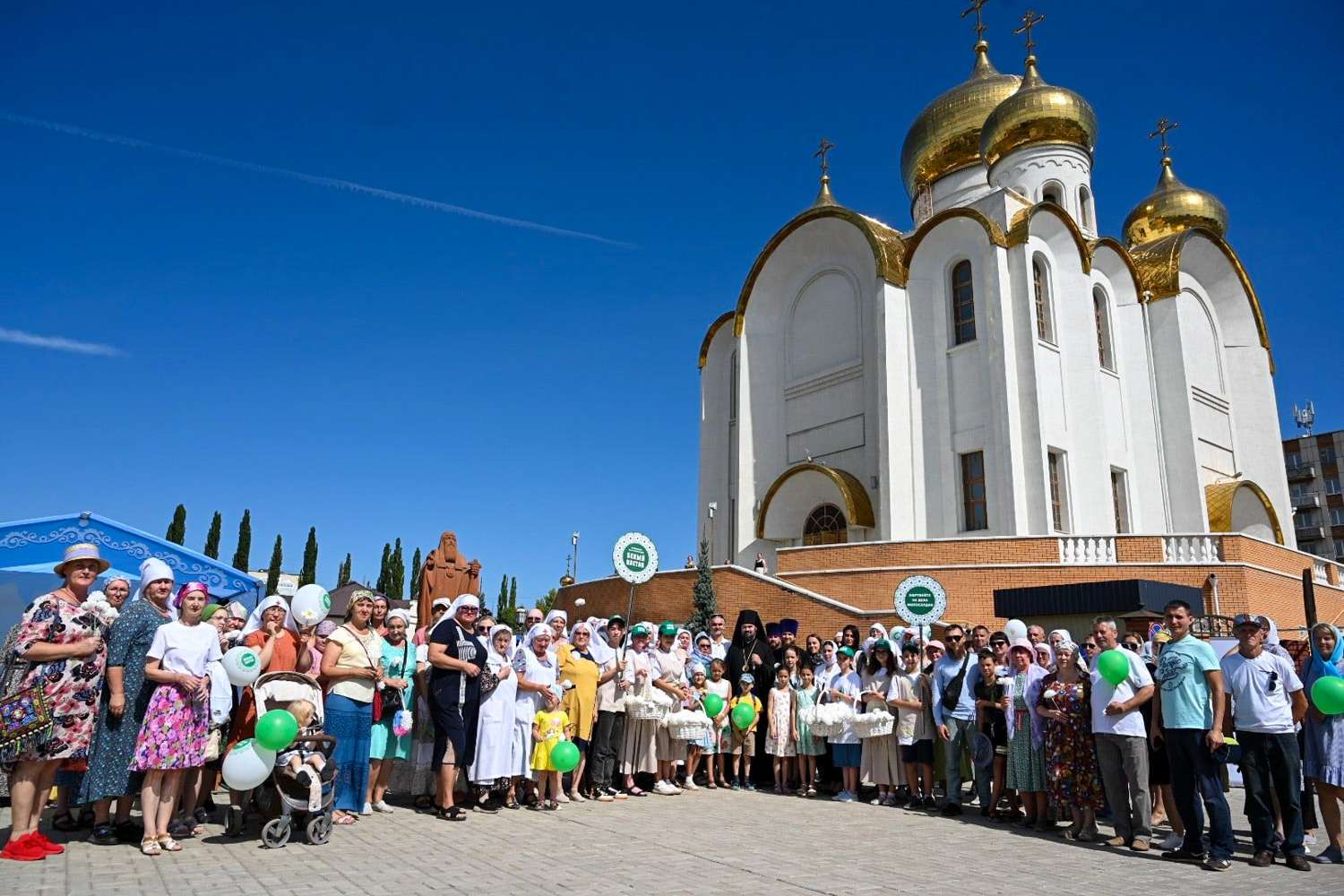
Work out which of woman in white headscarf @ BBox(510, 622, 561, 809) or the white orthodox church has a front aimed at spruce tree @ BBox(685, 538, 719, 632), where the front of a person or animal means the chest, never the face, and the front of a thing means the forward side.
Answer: the white orthodox church

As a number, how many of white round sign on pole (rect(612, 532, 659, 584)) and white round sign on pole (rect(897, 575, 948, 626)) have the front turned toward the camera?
2

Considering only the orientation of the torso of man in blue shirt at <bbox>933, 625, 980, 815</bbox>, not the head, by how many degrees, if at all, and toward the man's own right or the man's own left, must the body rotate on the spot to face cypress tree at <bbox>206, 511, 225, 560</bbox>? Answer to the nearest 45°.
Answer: approximately 135° to the man's own right

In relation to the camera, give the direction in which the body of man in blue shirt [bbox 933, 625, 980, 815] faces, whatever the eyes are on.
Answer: toward the camera

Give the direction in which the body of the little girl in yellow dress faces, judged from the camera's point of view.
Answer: toward the camera

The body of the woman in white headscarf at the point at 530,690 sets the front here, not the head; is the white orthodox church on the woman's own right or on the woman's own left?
on the woman's own left

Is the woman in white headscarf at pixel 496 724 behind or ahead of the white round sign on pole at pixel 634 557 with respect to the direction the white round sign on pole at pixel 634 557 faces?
ahead

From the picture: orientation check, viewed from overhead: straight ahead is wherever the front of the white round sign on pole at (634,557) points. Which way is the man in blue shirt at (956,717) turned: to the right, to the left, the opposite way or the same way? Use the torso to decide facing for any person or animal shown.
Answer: the same way

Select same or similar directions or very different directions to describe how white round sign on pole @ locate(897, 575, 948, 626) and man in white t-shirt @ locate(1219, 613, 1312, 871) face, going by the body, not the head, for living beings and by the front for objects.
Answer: same or similar directions

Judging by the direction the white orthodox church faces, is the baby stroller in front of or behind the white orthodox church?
in front

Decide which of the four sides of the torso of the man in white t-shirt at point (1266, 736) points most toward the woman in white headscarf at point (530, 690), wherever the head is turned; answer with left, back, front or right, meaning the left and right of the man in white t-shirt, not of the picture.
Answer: right

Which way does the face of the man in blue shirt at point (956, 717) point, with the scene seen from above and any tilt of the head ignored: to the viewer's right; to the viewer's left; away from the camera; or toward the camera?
toward the camera

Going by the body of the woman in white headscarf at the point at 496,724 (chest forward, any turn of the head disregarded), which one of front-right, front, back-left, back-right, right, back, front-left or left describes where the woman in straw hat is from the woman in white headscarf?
right

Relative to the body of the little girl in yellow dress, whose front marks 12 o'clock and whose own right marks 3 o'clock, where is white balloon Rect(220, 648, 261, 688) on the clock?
The white balloon is roughly at 2 o'clock from the little girl in yellow dress.

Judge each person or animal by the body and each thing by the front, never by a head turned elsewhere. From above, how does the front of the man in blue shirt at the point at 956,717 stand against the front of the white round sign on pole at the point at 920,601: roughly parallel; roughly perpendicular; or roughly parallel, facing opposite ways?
roughly parallel
